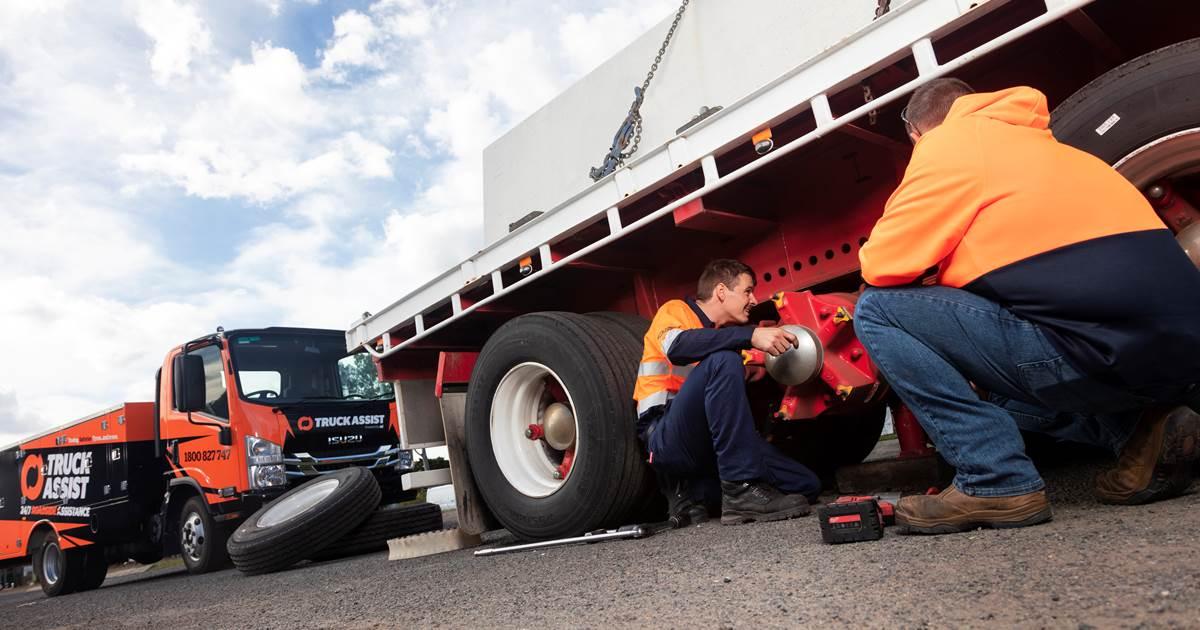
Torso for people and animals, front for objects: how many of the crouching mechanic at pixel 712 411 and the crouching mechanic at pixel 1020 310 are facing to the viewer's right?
1

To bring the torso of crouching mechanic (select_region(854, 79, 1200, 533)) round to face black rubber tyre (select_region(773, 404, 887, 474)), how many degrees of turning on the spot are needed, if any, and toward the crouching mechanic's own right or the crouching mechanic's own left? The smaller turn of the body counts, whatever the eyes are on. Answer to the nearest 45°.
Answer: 0° — they already face it

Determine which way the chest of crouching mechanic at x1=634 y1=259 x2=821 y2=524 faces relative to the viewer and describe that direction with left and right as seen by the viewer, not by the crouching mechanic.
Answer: facing to the right of the viewer

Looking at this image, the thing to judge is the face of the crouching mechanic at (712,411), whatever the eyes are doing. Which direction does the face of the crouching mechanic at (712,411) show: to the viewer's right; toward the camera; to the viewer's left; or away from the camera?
to the viewer's right

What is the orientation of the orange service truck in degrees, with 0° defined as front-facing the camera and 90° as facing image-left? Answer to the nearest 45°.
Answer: approximately 315°

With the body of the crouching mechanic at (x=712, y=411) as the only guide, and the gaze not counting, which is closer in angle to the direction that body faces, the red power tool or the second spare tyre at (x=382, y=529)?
the red power tool

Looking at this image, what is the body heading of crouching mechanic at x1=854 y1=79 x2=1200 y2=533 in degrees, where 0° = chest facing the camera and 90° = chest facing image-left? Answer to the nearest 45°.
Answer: approximately 135°

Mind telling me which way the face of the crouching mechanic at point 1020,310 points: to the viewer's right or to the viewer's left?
to the viewer's left

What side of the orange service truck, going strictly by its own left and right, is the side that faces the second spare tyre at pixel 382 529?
front
